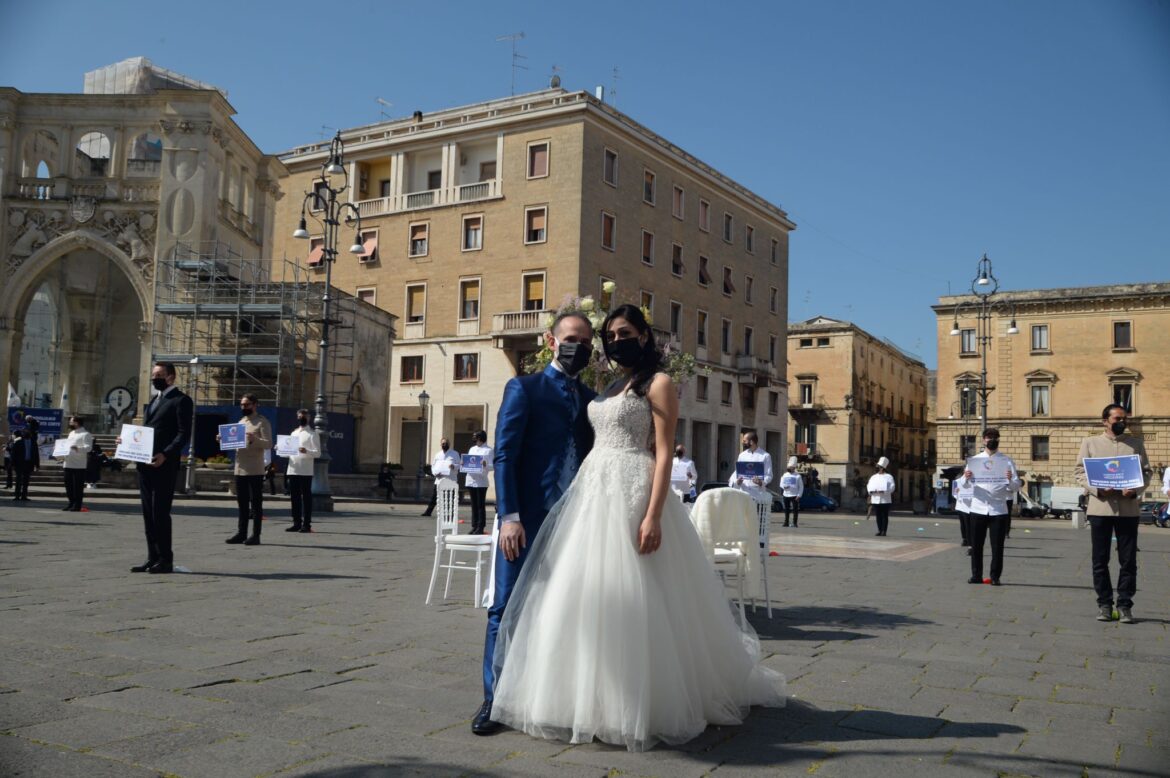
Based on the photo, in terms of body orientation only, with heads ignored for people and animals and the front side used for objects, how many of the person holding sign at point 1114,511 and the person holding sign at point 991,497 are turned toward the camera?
2

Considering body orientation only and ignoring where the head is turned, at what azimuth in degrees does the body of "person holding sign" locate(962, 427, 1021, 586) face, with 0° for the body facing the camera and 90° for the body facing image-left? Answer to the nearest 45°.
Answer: approximately 0°

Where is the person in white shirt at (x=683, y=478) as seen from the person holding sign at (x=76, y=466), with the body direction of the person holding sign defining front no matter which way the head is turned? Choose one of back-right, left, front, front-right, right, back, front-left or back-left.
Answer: left

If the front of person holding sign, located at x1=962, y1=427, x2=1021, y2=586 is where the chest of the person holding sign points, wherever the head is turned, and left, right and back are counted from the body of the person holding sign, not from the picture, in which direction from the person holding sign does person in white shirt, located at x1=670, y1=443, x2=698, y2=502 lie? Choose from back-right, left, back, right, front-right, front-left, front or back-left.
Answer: back-right

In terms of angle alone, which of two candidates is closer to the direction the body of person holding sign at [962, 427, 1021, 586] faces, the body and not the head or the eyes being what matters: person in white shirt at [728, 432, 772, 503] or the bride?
the bride

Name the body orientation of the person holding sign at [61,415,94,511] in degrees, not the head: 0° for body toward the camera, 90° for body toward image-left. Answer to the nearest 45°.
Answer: approximately 45°

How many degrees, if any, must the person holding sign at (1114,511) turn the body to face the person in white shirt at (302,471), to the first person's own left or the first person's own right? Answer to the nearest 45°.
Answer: approximately 90° to the first person's own right

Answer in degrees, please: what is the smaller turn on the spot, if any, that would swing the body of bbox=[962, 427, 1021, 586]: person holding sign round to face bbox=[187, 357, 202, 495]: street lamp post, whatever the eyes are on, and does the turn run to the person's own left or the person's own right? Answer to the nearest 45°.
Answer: approximately 135° to the person's own right

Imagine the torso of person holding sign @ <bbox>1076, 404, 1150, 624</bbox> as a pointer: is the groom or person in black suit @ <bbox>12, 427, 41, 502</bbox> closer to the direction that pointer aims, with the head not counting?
the groom

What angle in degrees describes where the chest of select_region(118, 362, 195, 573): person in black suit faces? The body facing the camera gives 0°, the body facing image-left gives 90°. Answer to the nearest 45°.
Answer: approximately 45°

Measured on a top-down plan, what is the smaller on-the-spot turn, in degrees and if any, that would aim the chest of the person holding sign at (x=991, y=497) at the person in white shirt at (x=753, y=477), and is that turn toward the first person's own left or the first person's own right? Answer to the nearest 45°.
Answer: approximately 135° to the first person's own right

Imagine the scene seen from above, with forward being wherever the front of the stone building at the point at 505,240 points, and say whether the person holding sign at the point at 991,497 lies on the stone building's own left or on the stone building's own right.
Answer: on the stone building's own left
